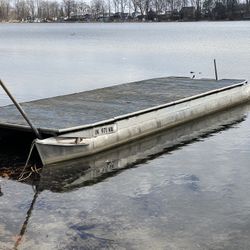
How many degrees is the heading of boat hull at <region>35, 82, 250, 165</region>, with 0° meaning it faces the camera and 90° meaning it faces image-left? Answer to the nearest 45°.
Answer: approximately 45°
